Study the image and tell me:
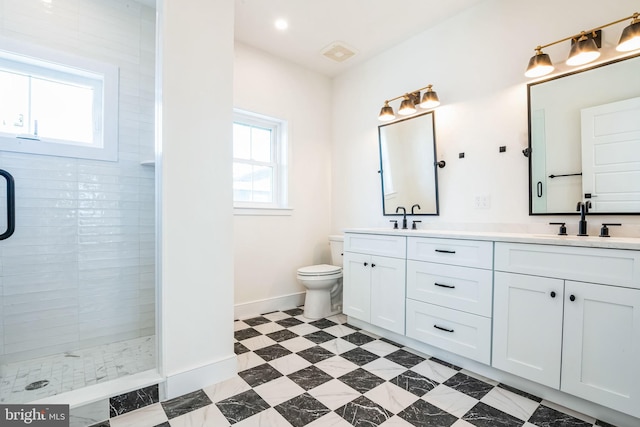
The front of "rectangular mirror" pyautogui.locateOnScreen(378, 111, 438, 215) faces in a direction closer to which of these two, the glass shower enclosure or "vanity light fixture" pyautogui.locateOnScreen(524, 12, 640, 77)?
the glass shower enclosure

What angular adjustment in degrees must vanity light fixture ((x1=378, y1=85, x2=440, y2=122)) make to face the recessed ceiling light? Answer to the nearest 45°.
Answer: approximately 45° to its right

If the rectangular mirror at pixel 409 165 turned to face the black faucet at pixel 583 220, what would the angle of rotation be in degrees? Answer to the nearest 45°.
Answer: approximately 90° to its left

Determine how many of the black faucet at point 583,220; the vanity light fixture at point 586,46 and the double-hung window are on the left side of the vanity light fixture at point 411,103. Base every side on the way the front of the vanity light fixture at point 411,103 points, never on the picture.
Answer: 2

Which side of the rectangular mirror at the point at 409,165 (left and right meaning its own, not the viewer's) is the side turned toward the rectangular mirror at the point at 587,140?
left

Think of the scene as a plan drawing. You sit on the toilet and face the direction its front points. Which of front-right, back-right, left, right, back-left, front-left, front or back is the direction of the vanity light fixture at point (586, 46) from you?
left

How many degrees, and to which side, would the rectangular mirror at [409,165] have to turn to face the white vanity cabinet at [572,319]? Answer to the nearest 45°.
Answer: approximately 90° to its left

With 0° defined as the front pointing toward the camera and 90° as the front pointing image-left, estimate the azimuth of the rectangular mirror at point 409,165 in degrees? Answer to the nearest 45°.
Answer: approximately 45°

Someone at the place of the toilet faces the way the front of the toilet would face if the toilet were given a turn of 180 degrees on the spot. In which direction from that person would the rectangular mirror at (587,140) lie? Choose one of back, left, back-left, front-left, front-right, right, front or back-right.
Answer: right

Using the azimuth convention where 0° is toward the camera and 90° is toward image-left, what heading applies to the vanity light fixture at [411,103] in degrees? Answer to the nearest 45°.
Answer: approximately 45°

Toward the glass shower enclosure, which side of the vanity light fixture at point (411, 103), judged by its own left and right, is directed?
front

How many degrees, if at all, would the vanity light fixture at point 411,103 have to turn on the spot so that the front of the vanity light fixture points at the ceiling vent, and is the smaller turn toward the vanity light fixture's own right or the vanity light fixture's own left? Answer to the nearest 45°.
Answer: approximately 45° to the vanity light fixture's own right

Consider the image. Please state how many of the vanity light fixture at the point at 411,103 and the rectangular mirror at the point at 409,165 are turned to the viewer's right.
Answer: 0

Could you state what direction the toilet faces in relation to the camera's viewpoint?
facing the viewer and to the left of the viewer
